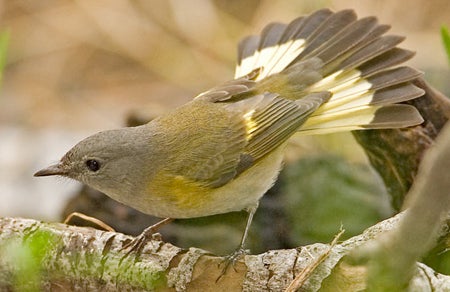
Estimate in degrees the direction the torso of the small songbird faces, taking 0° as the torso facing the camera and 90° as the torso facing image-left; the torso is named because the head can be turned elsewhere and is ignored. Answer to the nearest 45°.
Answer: approximately 90°
